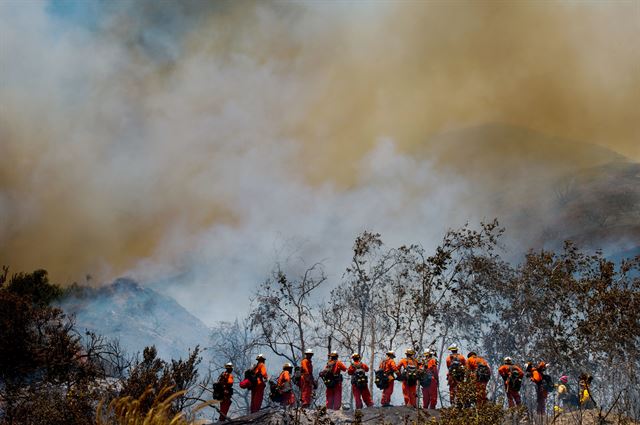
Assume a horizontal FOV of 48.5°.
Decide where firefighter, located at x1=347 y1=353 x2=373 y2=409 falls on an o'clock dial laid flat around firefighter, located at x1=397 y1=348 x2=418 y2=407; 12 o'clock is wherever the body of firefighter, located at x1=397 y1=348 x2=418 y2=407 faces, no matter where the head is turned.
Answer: firefighter, located at x1=347 y1=353 x2=373 y2=409 is roughly at 9 o'clock from firefighter, located at x1=397 y1=348 x2=418 y2=407.

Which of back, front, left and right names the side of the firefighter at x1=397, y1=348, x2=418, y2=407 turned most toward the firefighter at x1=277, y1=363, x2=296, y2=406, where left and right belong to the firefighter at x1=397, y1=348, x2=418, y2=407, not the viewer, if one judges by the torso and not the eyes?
left

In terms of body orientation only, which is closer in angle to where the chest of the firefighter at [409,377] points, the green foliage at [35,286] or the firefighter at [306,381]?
the green foliage

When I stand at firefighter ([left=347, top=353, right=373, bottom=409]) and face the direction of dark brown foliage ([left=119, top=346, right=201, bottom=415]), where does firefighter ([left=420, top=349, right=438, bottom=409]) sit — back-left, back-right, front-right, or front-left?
back-left

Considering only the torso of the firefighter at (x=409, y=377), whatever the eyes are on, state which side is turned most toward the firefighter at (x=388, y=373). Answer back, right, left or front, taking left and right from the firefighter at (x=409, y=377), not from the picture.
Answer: left

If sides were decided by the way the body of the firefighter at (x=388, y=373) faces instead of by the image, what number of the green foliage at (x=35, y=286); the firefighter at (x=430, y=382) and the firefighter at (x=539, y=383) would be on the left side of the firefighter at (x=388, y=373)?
1

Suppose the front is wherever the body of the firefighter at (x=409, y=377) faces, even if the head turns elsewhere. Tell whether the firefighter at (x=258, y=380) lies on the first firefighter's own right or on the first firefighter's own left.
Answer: on the first firefighter's own left

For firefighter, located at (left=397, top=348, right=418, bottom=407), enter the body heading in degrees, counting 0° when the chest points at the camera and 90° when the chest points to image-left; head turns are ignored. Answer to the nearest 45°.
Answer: approximately 180°

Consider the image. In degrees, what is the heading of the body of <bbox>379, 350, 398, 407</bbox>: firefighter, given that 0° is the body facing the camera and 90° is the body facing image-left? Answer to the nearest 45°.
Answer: approximately 225°

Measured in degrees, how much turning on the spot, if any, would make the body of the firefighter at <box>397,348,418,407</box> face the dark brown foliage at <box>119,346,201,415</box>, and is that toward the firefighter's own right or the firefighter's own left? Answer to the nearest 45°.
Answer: approximately 135° to the firefighter's own left
